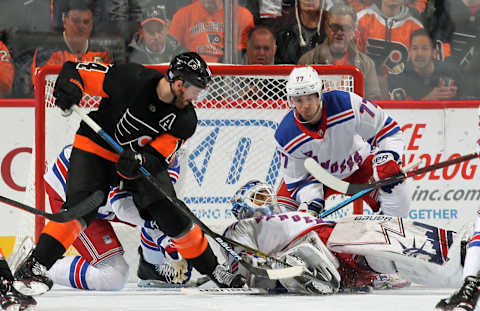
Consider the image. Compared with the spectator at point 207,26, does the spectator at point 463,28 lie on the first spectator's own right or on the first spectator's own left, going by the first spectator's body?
on the first spectator's own left

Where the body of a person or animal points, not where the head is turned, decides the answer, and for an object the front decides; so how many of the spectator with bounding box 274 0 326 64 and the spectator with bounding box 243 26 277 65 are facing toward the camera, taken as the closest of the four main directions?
2

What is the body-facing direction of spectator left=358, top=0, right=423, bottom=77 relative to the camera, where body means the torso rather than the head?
toward the camera

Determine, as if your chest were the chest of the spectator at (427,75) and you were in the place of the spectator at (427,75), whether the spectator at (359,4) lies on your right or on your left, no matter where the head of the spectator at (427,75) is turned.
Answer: on your right

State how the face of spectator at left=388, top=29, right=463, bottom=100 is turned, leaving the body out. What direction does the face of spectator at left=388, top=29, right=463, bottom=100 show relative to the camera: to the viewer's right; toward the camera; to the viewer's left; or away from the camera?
toward the camera

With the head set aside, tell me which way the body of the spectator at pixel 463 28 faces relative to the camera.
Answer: toward the camera

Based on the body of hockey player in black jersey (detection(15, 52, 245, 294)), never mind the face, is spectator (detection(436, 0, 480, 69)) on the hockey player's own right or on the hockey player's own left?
on the hockey player's own left

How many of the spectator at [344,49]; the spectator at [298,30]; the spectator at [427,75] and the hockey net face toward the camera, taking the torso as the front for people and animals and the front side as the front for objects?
4

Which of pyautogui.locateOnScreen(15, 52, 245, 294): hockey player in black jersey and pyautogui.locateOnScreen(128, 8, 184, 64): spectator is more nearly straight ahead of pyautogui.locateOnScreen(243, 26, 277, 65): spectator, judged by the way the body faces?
the hockey player in black jersey

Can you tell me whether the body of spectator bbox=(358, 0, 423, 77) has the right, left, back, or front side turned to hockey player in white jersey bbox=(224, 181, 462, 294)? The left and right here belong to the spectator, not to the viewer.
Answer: front

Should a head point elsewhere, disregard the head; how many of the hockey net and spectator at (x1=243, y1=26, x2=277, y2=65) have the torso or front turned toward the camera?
2

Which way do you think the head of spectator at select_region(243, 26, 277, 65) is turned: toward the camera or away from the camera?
toward the camera

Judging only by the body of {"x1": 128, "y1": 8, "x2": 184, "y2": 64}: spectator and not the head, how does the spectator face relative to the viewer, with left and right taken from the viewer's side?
facing the viewer

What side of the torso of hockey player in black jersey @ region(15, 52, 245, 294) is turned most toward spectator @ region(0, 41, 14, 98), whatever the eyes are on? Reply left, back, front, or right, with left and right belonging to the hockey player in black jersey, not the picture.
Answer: back

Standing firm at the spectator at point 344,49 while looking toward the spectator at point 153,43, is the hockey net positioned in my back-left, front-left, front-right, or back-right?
front-left

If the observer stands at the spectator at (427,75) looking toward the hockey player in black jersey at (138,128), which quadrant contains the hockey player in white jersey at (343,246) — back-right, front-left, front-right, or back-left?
front-left

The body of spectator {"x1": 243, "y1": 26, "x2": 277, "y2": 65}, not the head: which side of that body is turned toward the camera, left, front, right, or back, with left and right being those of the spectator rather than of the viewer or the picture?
front
